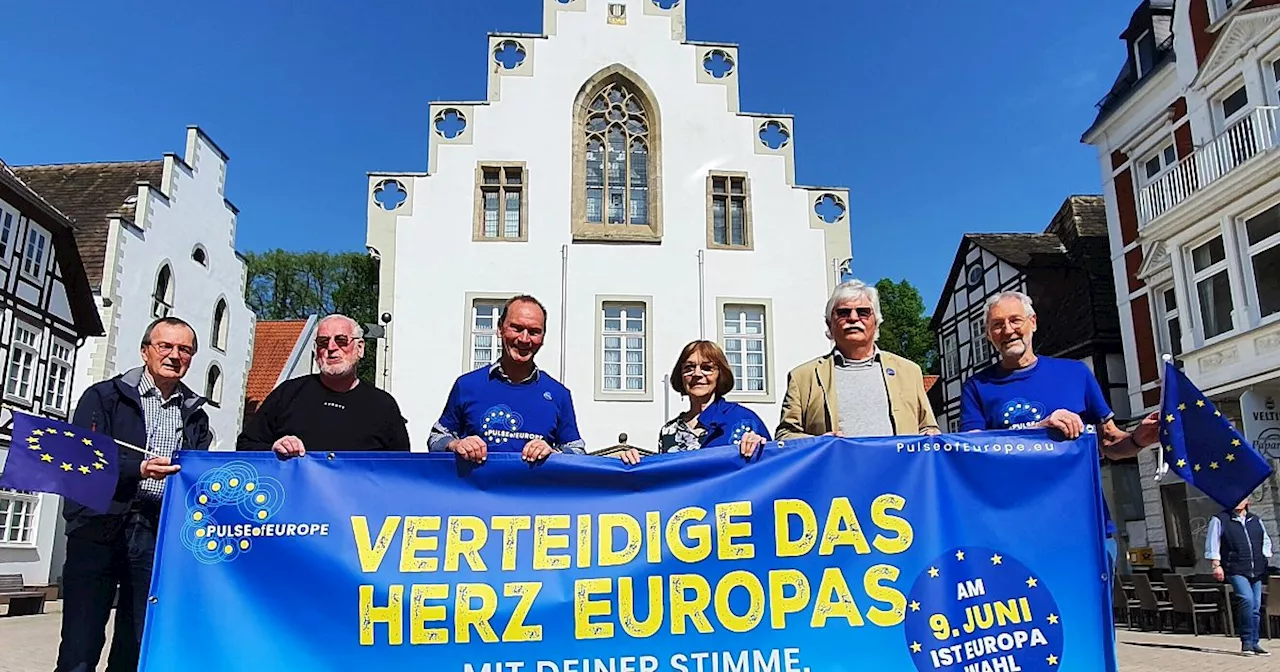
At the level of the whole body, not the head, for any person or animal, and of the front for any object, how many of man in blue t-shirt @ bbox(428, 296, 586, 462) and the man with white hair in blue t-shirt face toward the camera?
2

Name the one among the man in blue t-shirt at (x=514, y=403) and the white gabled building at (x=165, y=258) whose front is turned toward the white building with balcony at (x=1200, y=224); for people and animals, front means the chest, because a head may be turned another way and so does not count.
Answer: the white gabled building at (x=165, y=258)

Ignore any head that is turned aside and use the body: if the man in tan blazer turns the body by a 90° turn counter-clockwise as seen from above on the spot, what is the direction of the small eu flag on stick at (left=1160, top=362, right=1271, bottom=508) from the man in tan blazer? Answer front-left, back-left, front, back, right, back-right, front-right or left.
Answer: front

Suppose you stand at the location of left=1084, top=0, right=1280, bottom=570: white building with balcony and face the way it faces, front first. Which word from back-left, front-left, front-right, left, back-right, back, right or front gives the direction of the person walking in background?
front-left

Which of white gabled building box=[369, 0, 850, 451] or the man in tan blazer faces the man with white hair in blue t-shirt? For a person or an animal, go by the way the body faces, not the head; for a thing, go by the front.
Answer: the white gabled building

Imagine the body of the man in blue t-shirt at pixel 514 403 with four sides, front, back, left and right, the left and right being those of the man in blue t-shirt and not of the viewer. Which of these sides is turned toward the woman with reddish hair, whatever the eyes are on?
left

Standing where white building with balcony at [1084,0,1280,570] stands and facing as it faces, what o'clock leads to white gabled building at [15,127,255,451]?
white gabled building at [15,127,255,451] is roughly at 1 o'clock from white building with balcony at [1084,0,1280,570].

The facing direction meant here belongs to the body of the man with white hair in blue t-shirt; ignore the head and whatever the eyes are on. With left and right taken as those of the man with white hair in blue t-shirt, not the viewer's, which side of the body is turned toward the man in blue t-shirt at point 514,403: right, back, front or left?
right

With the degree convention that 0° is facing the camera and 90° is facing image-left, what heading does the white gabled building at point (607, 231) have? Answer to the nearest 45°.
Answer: approximately 0°

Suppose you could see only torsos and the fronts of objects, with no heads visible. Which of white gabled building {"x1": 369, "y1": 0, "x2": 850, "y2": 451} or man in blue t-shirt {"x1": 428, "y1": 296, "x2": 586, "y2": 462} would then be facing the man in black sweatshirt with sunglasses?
the white gabled building

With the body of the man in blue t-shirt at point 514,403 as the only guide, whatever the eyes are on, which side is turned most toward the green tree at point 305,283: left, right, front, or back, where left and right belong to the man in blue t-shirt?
back

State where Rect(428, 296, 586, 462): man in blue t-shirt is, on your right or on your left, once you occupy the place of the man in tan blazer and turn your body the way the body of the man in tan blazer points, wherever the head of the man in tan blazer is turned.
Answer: on your right
